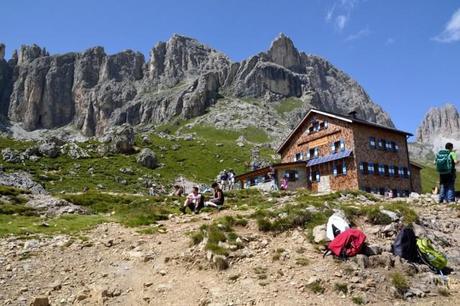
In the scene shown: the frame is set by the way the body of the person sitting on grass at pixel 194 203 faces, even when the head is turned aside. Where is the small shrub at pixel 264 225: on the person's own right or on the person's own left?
on the person's own left

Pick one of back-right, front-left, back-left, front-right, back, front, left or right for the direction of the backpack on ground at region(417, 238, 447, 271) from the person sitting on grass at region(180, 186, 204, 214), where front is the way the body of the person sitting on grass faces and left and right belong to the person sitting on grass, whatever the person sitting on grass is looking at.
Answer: left

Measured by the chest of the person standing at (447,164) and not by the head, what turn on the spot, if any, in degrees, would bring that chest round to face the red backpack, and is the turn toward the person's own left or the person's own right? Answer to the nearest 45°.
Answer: approximately 135° to the person's own right

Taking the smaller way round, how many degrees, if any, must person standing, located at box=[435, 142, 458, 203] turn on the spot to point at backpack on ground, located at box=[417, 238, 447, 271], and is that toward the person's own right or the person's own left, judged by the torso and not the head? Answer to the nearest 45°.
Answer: approximately 135° to the person's own right

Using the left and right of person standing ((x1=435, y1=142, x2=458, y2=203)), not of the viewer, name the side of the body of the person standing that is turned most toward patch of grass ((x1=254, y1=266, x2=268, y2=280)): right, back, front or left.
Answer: back

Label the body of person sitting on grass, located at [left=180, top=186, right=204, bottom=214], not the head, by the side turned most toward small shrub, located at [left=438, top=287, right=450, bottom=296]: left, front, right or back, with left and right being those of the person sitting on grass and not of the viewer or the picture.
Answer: front

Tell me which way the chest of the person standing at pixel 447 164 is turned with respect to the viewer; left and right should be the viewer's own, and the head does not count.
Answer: facing away from the viewer and to the right of the viewer

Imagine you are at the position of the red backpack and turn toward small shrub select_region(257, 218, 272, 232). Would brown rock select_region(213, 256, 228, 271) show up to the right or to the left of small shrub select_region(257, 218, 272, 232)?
left

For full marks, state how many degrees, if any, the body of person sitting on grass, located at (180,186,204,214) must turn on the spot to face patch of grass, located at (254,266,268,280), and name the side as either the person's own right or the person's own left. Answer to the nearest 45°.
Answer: approximately 45° to the person's own left

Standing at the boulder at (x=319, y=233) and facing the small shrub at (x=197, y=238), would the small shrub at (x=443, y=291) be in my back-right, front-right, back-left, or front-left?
back-left
